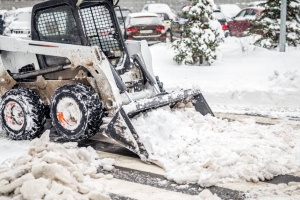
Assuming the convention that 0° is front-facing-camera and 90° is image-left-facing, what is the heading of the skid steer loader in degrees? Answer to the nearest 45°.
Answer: approximately 315°

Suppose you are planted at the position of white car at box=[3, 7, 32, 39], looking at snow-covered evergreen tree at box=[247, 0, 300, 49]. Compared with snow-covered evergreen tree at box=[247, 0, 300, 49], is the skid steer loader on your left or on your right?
right

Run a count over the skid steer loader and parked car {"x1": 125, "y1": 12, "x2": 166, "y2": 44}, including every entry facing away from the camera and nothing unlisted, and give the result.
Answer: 1

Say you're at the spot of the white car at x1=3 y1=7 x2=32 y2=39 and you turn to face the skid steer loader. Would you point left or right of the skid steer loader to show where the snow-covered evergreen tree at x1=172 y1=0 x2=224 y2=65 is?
left

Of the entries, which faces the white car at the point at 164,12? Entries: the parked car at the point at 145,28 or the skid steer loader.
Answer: the parked car

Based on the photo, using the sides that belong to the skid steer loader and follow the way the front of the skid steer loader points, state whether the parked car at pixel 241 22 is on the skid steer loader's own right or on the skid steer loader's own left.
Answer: on the skid steer loader's own left

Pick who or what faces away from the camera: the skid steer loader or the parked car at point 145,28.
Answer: the parked car

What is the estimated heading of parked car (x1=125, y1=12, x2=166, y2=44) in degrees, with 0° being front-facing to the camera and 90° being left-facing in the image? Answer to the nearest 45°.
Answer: approximately 180°

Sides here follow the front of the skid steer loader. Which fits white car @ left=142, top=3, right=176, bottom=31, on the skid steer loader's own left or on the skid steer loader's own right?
on the skid steer loader's own left

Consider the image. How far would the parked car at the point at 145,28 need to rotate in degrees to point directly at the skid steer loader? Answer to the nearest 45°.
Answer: approximately 180°
